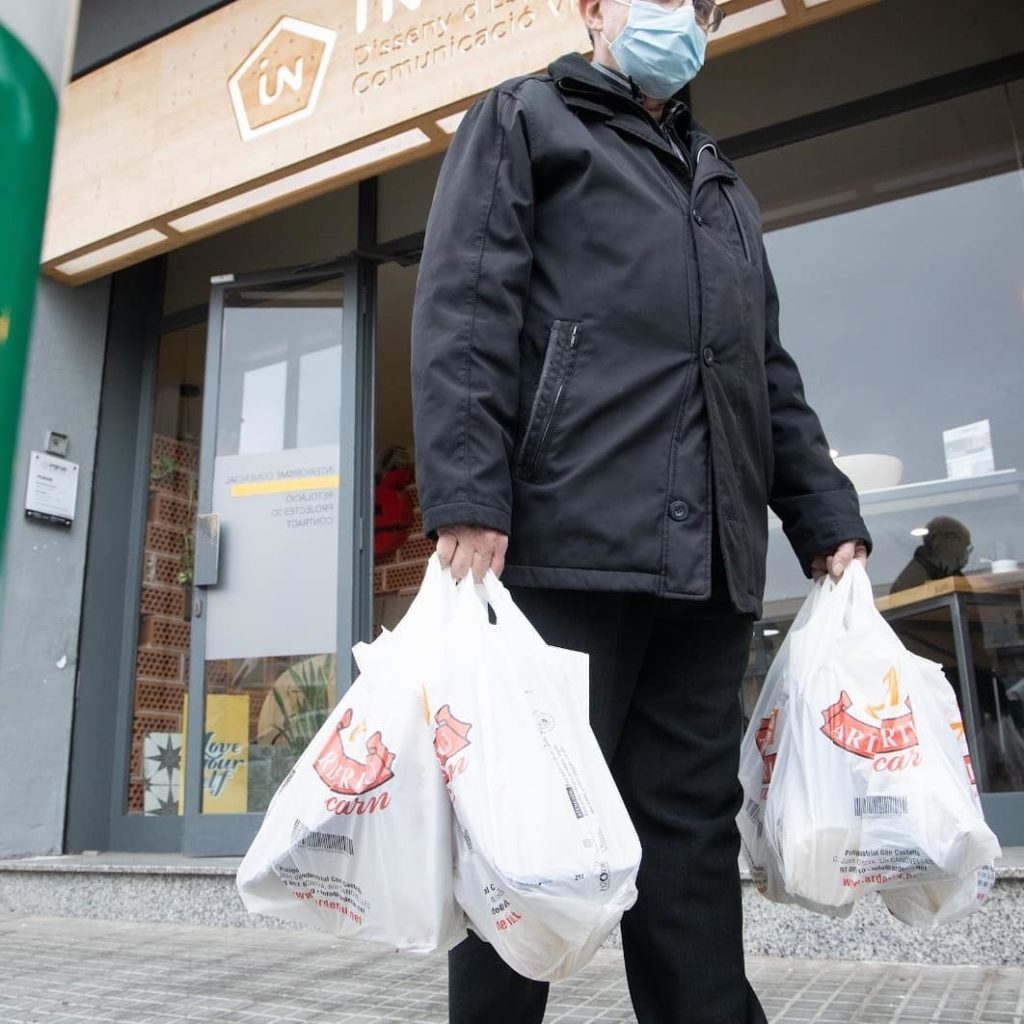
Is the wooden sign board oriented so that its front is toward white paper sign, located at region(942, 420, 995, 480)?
no

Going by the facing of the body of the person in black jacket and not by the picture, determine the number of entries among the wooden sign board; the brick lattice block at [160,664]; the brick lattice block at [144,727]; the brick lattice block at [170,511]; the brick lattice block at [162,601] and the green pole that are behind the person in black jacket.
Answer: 5

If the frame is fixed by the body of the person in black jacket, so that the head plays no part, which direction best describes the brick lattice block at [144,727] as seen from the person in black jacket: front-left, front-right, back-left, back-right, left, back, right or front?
back

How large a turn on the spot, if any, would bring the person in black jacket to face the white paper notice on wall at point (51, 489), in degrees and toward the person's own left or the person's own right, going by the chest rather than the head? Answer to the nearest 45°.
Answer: approximately 180°

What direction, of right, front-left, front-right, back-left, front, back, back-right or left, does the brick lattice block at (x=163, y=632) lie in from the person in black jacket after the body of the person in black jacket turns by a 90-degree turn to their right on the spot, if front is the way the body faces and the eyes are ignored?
right

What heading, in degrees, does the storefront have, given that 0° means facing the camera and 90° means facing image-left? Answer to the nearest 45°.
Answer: approximately 45°

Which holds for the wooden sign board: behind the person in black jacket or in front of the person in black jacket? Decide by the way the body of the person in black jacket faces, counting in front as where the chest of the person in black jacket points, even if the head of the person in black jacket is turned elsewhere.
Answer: behind

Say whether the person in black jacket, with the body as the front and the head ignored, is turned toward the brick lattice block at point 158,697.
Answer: no

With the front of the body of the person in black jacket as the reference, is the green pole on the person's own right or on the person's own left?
on the person's own right

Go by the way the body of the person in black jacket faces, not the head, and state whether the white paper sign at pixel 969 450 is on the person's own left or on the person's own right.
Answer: on the person's own left

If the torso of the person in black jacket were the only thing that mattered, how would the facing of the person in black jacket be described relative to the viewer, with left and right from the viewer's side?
facing the viewer and to the right of the viewer

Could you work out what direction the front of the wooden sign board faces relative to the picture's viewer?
facing the viewer and to the left of the viewer

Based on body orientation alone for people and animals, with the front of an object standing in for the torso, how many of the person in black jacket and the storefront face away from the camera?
0
